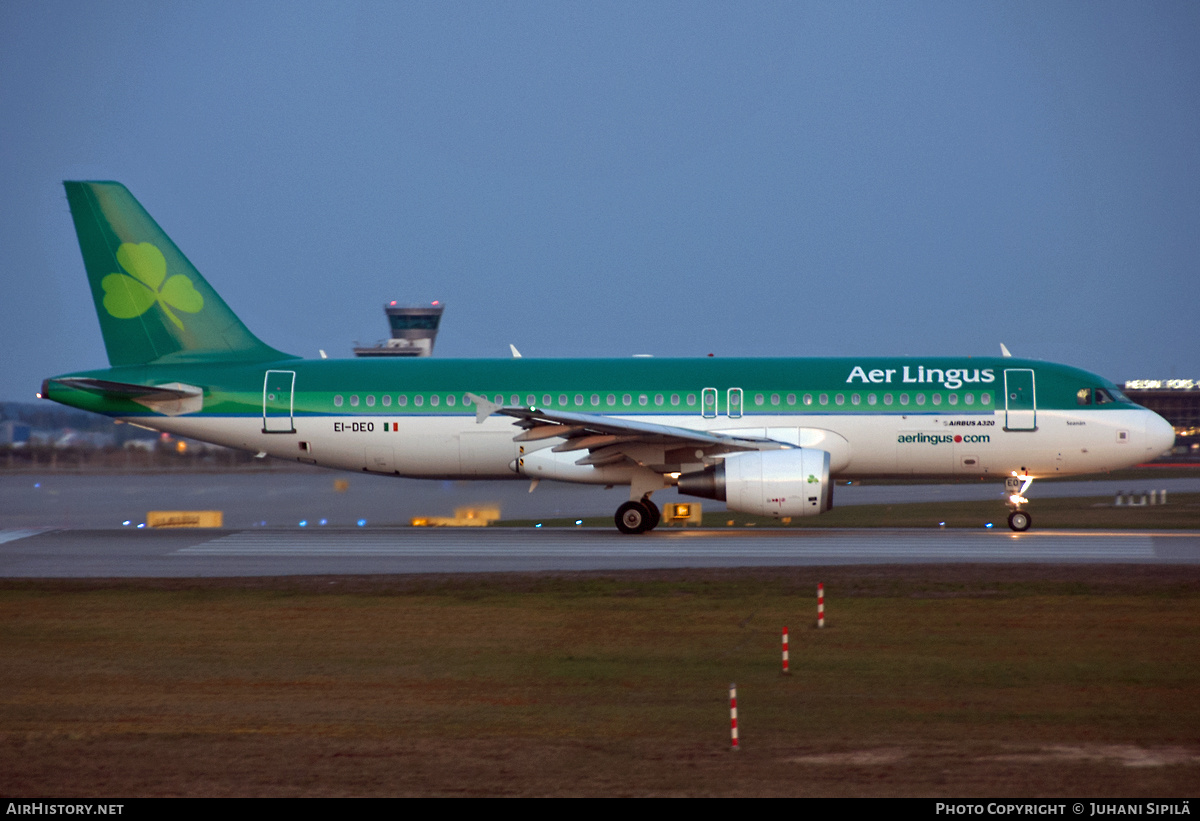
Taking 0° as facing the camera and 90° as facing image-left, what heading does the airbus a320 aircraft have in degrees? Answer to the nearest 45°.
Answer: approximately 270°
